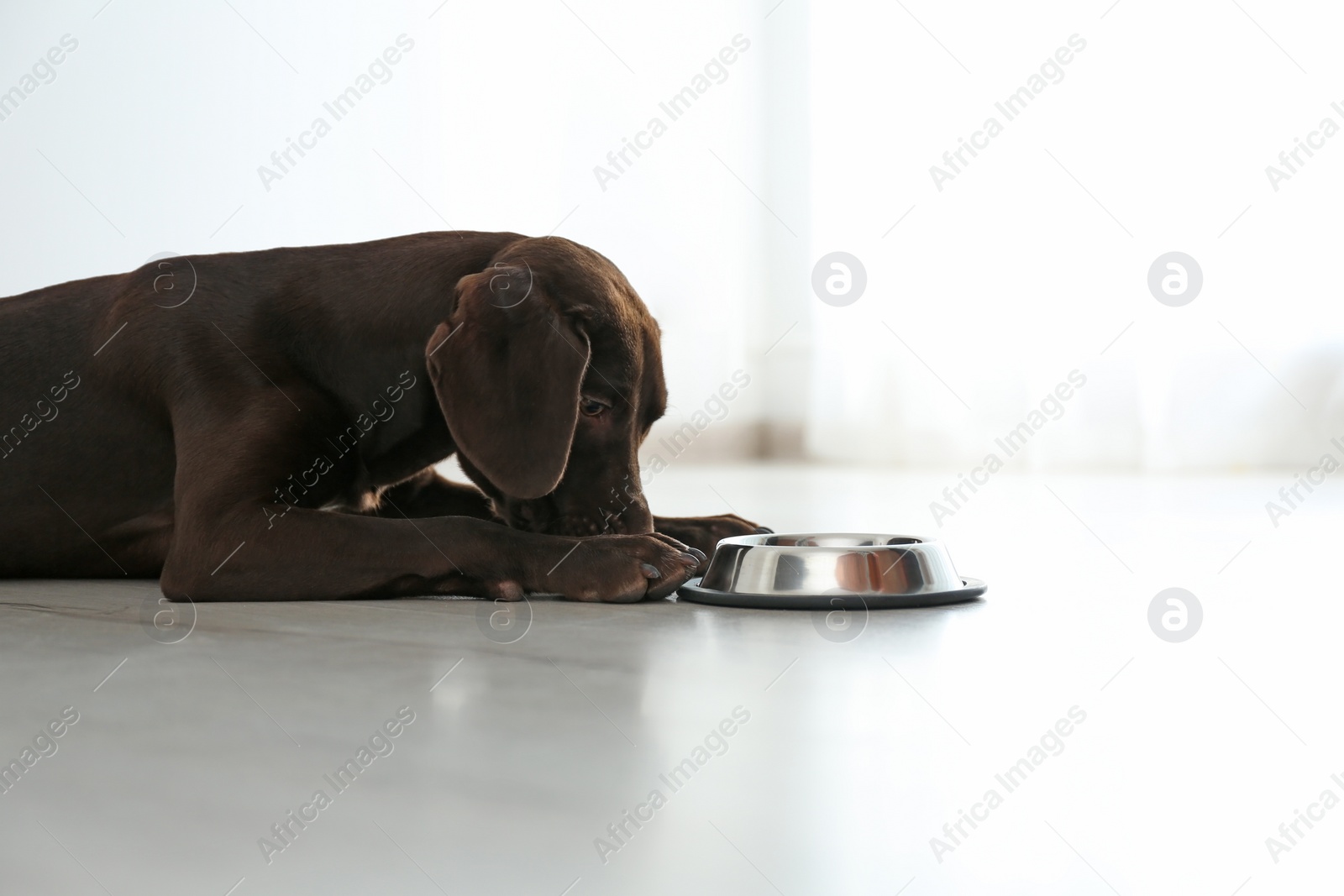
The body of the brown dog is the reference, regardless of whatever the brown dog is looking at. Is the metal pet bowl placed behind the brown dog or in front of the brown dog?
in front

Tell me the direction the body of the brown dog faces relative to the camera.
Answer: to the viewer's right
